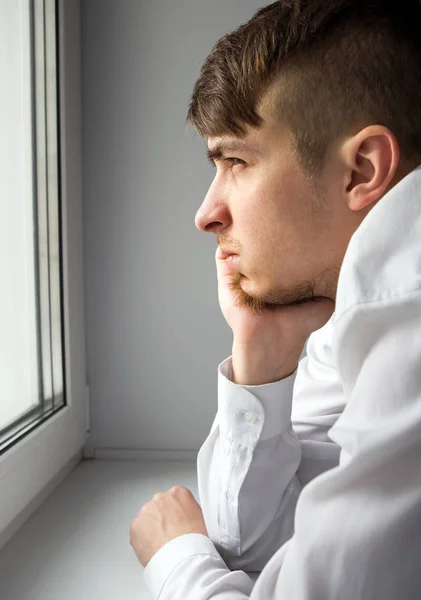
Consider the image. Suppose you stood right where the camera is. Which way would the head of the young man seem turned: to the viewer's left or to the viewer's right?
to the viewer's left

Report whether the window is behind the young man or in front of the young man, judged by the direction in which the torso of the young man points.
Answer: in front

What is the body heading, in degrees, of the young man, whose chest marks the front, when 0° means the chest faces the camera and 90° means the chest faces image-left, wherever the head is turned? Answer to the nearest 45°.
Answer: approximately 90°
